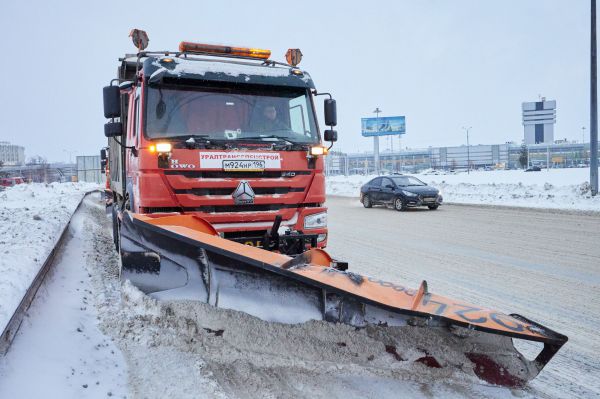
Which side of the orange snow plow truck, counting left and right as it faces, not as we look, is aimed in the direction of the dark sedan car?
back

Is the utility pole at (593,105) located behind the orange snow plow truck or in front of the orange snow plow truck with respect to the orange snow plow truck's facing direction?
behind

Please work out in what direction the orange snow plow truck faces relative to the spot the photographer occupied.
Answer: facing the viewer

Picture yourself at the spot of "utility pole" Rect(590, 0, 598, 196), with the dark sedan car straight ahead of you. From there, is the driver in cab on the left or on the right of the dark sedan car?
left

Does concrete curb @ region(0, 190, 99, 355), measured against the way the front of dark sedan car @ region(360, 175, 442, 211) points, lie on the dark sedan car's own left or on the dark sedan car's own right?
on the dark sedan car's own right

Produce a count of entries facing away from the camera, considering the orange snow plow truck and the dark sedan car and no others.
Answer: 0

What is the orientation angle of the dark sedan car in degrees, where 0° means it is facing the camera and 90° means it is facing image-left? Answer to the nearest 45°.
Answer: approximately 315°

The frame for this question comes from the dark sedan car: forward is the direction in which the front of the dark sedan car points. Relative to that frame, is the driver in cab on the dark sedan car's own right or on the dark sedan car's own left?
on the dark sedan car's own right

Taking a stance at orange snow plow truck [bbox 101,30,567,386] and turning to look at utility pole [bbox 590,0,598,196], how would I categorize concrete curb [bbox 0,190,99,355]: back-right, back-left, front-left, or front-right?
back-left
